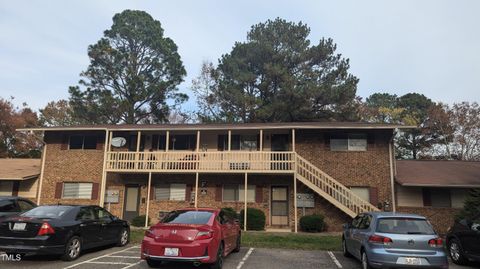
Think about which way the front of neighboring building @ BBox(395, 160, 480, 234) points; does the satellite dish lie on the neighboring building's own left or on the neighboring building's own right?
on the neighboring building's own right

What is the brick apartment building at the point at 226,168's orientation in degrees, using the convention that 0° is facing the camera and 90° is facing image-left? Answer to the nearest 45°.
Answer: approximately 0°

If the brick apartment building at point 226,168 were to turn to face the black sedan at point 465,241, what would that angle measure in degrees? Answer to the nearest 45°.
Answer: approximately 45° to its left

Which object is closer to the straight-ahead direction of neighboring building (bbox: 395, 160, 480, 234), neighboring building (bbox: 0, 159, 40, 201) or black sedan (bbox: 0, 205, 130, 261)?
the black sedan

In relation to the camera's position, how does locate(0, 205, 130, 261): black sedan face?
facing away from the viewer and to the right of the viewer

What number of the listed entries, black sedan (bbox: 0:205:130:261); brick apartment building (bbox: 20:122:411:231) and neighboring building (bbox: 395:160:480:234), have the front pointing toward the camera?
2

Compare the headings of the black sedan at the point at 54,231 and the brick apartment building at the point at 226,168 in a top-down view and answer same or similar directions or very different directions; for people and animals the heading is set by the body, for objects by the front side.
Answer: very different directions

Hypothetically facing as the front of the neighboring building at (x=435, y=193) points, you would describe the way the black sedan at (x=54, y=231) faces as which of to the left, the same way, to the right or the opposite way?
the opposite way
